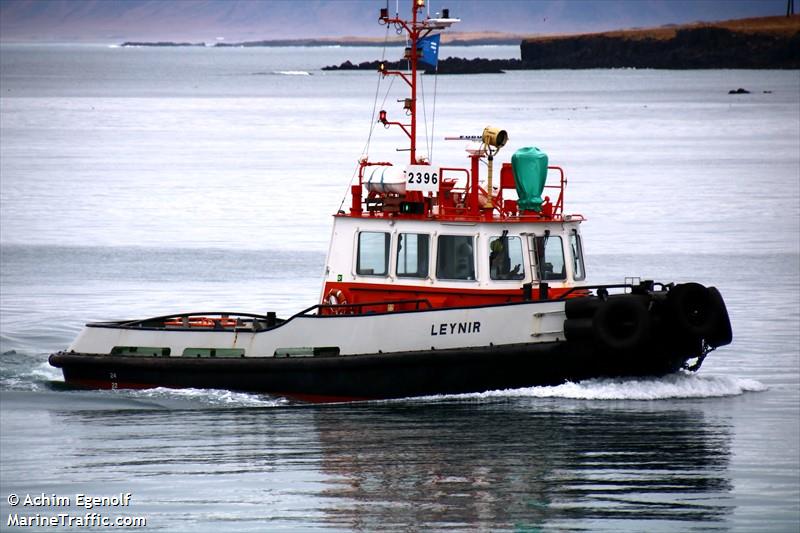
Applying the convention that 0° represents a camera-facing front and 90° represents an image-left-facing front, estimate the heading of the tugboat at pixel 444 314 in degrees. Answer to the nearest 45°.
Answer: approximately 270°
